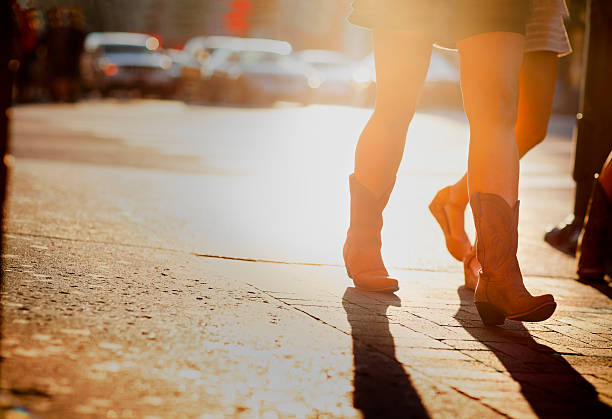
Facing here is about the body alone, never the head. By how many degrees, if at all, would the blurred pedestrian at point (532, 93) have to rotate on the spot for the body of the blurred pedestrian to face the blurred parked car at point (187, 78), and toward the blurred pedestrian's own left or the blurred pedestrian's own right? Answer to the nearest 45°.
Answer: approximately 90° to the blurred pedestrian's own left

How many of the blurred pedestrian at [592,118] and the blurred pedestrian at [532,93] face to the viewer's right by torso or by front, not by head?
1

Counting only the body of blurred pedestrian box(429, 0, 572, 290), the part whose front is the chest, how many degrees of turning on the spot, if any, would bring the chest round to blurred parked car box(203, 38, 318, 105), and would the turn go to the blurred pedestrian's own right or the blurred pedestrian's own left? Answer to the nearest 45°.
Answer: approximately 90° to the blurred pedestrian's own left

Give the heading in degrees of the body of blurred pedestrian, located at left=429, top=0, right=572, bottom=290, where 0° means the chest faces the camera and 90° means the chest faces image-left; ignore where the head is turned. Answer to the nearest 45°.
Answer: approximately 270°

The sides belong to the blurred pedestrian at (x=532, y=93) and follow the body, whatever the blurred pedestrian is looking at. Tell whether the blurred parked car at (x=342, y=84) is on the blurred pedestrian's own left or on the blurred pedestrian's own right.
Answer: on the blurred pedestrian's own left

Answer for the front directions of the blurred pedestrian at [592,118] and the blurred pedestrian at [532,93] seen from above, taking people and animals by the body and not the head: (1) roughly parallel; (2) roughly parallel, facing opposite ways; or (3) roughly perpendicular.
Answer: roughly parallel, facing opposite ways

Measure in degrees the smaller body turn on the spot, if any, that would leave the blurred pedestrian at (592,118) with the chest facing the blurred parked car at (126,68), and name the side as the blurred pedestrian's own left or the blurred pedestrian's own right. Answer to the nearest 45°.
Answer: approximately 45° to the blurred pedestrian's own right

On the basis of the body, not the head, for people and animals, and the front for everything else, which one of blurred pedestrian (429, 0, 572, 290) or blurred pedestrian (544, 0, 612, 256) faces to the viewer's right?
blurred pedestrian (429, 0, 572, 290)

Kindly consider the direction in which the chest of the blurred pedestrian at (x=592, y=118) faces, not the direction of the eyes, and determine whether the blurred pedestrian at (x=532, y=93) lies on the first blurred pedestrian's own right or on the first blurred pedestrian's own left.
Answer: on the first blurred pedestrian's own left

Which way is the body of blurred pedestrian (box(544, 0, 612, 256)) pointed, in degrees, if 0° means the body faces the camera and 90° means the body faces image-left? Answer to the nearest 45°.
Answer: approximately 90°

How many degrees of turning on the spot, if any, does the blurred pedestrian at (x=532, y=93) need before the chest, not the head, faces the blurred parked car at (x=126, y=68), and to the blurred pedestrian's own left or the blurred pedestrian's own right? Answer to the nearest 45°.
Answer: approximately 135° to the blurred pedestrian's own left
